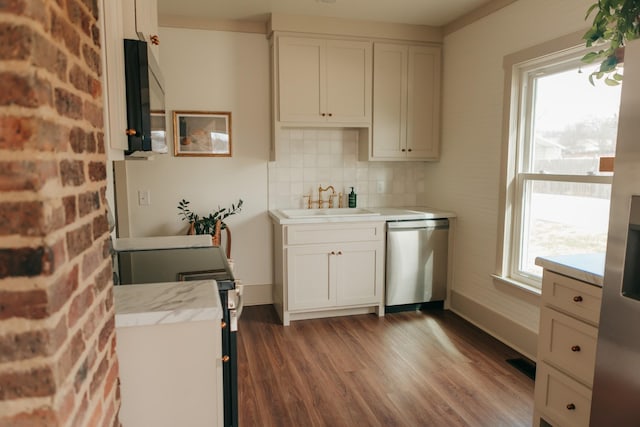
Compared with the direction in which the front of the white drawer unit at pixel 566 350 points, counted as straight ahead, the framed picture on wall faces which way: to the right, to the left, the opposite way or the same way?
to the left

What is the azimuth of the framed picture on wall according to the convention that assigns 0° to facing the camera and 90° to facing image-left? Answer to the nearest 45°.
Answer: approximately 0°

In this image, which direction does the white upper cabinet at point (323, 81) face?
toward the camera

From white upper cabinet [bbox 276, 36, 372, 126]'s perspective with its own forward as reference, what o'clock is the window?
The window is roughly at 10 o'clock from the white upper cabinet.

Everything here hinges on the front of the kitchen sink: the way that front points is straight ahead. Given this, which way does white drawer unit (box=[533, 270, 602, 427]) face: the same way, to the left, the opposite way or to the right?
to the right

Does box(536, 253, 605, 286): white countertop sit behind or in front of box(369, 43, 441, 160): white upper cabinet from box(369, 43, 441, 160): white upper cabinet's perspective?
in front

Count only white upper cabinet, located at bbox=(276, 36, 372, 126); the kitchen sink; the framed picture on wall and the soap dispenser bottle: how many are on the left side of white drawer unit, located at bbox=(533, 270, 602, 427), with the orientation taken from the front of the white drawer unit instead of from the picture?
0

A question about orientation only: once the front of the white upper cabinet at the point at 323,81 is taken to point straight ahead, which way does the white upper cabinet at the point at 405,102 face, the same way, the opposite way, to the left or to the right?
the same way

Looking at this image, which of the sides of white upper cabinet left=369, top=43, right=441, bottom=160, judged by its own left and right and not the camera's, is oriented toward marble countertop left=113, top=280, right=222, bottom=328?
front

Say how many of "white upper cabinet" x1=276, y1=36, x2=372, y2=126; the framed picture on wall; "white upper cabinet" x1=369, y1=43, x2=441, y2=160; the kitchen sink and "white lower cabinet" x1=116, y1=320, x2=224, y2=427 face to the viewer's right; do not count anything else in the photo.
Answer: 1

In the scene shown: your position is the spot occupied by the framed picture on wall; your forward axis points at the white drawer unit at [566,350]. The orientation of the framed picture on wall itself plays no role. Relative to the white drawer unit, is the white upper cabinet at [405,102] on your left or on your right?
left

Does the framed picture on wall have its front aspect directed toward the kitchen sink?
no

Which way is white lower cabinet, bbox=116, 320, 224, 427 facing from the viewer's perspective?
to the viewer's right

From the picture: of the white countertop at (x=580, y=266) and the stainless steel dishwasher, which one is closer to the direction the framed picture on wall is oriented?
the white countertop

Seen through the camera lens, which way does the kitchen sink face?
facing the viewer

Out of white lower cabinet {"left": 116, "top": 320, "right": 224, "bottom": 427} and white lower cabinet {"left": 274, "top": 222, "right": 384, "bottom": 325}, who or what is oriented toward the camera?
white lower cabinet {"left": 274, "top": 222, "right": 384, "bottom": 325}

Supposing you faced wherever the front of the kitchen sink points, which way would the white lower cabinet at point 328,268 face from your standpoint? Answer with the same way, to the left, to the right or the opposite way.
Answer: the same way

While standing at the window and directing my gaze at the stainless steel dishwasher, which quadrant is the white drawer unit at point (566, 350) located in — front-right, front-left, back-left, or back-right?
back-left

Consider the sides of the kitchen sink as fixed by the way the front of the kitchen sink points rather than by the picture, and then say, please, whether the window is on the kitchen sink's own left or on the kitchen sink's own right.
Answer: on the kitchen sink's own left
